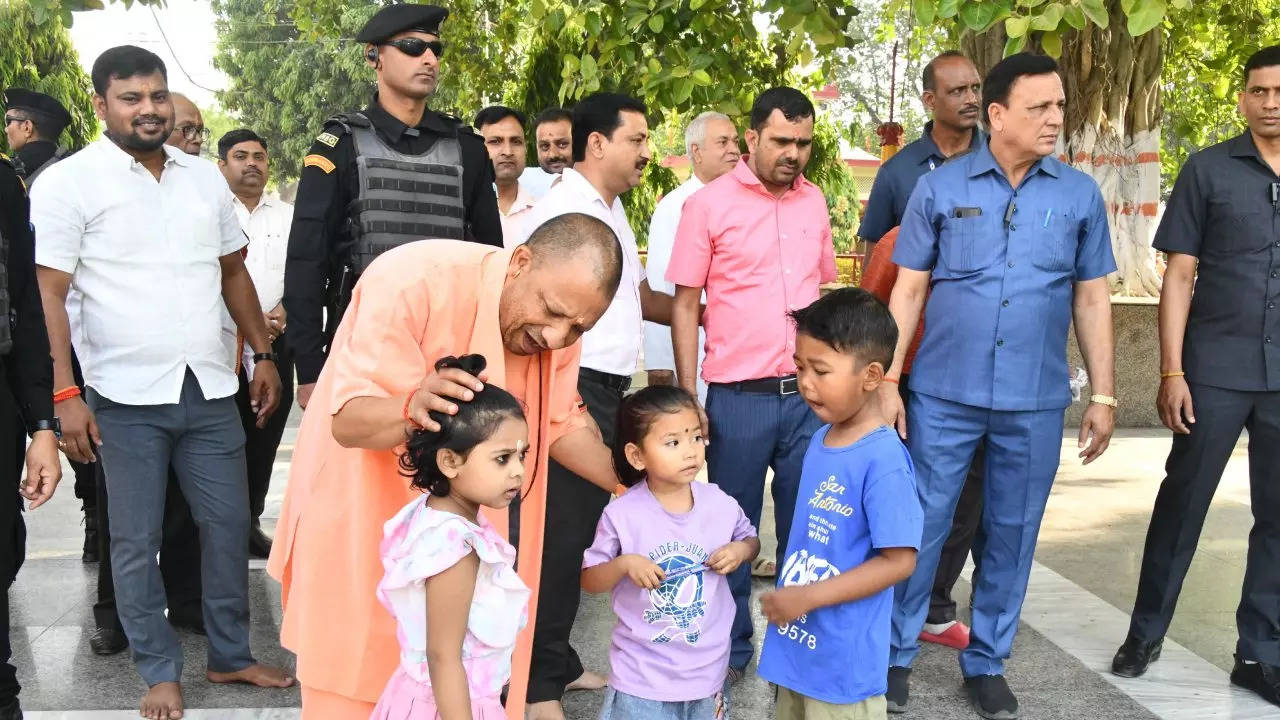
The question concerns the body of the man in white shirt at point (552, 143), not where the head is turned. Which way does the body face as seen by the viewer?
toward the camera

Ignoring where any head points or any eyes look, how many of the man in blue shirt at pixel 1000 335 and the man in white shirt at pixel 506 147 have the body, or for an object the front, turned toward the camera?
2

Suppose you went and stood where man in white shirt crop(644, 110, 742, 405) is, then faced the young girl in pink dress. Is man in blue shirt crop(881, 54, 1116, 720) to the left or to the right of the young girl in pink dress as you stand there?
left

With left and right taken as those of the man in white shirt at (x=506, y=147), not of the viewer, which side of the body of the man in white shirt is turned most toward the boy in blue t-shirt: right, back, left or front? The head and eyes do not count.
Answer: front

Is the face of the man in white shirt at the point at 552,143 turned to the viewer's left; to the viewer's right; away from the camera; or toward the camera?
toward the camera

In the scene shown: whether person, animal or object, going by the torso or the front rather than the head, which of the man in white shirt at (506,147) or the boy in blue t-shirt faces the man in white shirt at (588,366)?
the man in white shirt at (506,147)

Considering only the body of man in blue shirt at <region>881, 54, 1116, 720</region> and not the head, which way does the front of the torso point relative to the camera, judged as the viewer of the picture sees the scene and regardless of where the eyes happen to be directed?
toward the camera

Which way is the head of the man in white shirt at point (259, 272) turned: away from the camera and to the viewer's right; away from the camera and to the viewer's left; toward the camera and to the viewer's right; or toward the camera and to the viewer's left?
toward the camera and to the viewer's right

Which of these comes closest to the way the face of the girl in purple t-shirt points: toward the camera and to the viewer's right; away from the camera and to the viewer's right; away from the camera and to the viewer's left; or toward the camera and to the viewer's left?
toward the camera and to the viewer's right

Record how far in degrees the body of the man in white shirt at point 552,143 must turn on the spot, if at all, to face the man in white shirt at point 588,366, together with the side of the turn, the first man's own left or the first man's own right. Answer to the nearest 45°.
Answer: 0° — they already face them
